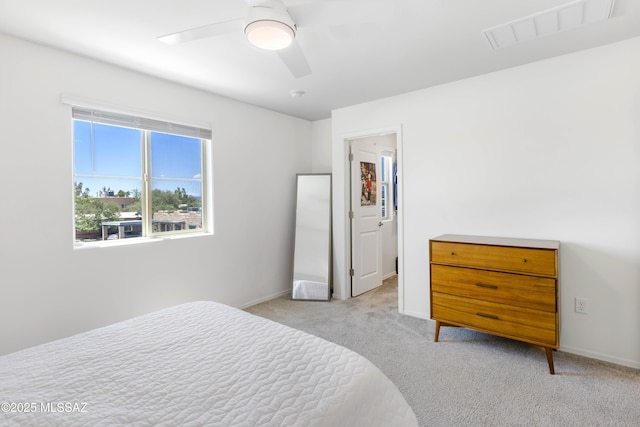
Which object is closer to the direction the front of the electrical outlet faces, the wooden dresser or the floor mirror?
the wooden dresser

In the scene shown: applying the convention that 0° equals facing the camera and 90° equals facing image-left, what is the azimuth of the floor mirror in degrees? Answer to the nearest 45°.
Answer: approximately 0°

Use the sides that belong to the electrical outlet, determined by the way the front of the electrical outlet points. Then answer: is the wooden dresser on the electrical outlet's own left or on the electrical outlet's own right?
on the electrical outlet's own right

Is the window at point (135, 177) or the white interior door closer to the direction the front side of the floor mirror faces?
the window

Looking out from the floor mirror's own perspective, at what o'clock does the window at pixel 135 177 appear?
The window is roughly at 2 o'clock from the floor mirror.

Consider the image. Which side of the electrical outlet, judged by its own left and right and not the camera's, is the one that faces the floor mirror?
right

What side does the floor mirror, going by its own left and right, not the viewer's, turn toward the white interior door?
left

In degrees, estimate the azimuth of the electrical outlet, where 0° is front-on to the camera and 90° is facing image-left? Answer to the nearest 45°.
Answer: approximately 0°

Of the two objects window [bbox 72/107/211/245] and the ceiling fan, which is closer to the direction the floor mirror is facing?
the ceiling fan
